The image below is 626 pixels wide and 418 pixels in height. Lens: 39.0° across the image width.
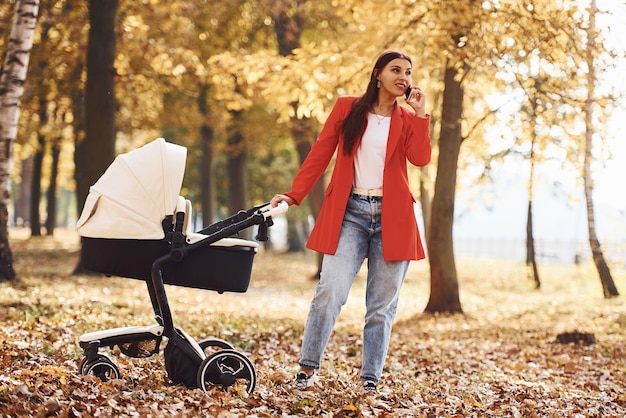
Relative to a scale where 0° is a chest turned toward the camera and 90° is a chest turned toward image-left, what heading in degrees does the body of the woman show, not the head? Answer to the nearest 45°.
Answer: approximately 0°

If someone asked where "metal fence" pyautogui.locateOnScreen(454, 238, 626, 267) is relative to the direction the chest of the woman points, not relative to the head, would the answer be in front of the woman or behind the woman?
behind

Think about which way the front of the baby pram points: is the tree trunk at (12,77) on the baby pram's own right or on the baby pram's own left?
on the baby pram's own right

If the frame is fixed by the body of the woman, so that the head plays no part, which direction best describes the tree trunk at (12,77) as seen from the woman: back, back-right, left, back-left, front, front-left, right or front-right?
back-right

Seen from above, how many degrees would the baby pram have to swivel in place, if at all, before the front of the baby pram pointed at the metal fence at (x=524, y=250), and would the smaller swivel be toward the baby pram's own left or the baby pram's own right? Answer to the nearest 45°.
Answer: approximately 135° to the baby pram's own right

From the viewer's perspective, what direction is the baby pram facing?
to the viewer's left
